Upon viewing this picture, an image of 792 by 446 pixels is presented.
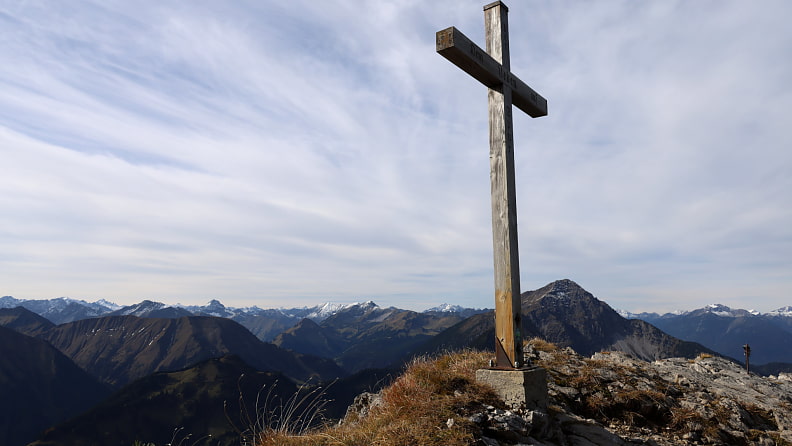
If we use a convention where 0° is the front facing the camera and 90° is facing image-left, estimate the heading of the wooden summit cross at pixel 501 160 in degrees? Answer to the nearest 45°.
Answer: approximately 315°
